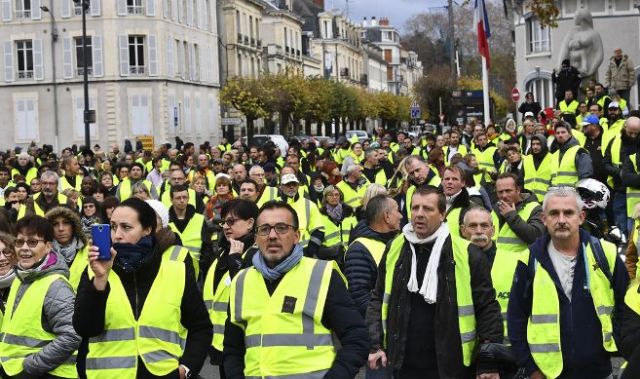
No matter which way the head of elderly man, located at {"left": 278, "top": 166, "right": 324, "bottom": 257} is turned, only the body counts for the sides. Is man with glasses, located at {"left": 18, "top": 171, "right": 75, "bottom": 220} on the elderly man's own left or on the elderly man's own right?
on the elderly man's own right

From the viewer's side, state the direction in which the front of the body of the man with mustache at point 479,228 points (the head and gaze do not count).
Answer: toward the camera

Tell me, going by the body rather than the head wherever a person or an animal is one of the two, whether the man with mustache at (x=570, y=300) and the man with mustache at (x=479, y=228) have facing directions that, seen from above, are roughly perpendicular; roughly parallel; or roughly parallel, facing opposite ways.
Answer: roughly parallel

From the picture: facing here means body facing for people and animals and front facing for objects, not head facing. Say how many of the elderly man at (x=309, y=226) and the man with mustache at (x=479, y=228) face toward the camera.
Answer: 2

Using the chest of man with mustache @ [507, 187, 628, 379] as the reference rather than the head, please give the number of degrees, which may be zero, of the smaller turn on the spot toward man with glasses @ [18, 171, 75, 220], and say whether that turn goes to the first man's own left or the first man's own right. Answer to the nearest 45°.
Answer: approximately 135° to the first man's own right

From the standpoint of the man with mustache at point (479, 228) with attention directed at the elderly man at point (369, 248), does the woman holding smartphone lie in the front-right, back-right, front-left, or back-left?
front-left

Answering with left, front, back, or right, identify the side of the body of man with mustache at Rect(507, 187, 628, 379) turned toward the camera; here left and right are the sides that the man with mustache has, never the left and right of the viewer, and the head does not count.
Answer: front

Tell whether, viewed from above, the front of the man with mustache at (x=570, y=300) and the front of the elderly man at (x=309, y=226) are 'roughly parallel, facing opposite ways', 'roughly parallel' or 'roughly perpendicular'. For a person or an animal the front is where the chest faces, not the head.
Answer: roughly parallel

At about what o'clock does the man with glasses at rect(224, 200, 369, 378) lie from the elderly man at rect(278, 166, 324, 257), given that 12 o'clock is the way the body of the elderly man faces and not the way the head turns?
The man with glasses is roughly at 12 o'clock from the elderly man.

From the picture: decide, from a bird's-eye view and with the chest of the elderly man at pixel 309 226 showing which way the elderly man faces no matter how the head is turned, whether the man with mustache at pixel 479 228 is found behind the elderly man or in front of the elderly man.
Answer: in front

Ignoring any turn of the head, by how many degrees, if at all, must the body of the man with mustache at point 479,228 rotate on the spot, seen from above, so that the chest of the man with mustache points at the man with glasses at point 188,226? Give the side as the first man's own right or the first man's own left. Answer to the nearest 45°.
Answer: approximately 135° to the first man's own right

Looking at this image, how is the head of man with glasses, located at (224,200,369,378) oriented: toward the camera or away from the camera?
toward the camera

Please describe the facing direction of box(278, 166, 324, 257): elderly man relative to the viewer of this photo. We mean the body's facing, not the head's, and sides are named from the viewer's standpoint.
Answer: facing the viewer

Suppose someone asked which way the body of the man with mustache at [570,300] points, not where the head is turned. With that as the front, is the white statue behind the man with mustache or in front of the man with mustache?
behind
